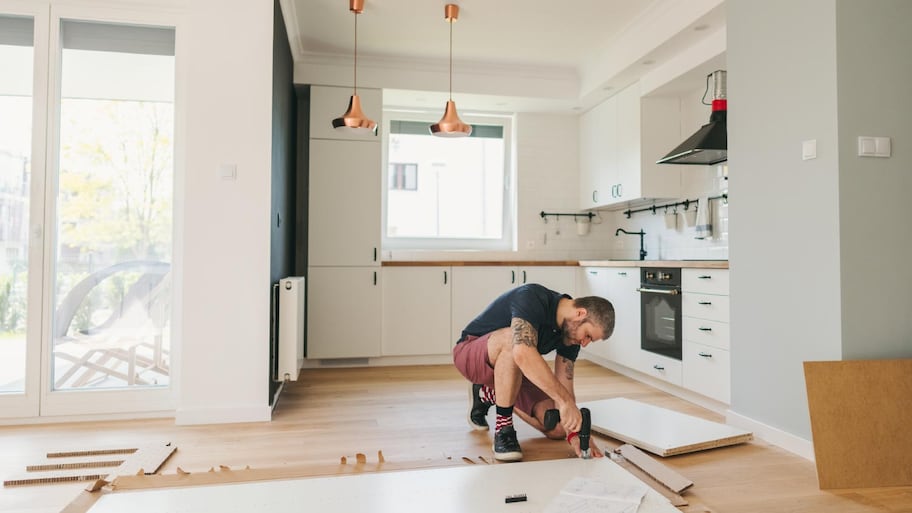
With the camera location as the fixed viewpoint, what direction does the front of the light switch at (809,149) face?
facing the viewer and to the left of the viewer

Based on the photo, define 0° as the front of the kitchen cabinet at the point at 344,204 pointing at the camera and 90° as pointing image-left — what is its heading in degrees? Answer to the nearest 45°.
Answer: approximately 0°

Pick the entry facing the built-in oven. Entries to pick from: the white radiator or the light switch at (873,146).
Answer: the white radiator

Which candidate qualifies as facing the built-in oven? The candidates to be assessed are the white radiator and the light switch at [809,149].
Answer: the white radiator

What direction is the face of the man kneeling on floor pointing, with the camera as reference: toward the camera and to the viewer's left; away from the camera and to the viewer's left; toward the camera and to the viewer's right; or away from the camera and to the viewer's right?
toward the camera and to the viewer's right

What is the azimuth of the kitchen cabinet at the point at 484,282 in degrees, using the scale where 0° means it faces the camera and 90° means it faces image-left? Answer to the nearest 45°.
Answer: approximately 0°

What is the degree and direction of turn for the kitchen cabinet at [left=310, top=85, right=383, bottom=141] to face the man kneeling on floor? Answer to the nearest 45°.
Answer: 0° — it already faces them

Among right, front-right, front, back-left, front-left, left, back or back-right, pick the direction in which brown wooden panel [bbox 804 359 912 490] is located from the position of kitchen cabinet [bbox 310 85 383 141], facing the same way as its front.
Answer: front-left

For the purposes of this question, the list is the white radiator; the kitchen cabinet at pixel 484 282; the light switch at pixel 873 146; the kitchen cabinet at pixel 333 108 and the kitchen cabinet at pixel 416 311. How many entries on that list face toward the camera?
4
